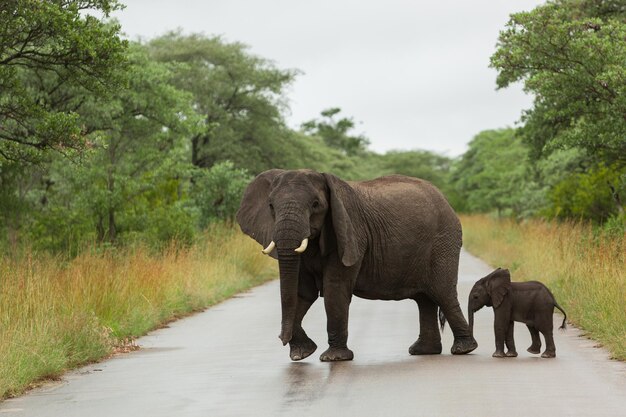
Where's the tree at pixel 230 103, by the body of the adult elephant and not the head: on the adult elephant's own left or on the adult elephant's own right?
on the adult elephant's own right

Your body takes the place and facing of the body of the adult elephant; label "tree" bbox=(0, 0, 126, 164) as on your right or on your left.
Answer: on your right

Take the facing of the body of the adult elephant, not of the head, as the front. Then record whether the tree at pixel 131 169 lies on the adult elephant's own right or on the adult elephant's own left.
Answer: on the adult elephant's own right

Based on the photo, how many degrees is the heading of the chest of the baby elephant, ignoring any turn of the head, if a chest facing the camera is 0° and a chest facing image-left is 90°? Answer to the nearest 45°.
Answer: approximately 90°

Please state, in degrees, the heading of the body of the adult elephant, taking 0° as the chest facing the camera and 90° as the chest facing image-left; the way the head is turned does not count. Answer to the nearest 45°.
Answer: approximately 45°

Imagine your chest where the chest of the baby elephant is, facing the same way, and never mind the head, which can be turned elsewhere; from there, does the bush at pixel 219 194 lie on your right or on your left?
on your right

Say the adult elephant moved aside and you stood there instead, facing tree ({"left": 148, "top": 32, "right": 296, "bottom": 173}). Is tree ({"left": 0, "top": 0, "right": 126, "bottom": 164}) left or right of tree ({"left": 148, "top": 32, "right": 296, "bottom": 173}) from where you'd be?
left

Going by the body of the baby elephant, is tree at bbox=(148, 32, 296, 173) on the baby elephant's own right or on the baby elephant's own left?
on the baby elephant's own right
